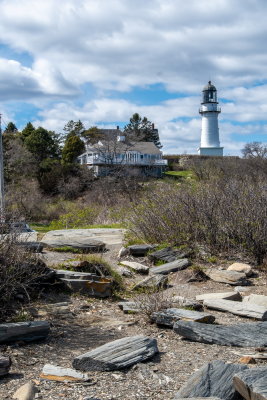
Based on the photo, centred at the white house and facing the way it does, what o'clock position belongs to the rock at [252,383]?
The rock is roughly at 12 o'clock from the white house.

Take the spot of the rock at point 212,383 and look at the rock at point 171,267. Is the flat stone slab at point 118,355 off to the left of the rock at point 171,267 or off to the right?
left

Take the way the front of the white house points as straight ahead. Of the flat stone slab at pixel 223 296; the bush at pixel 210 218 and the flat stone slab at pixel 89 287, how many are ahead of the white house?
3

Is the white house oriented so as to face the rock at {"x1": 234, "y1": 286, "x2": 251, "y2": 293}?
yes

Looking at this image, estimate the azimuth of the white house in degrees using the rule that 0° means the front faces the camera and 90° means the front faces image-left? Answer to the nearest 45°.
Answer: approximately 0°

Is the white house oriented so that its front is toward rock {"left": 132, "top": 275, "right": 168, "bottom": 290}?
yes

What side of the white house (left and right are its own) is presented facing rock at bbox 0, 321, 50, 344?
front

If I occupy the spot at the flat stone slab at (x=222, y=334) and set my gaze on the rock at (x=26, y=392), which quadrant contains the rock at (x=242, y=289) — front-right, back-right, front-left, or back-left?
back-right

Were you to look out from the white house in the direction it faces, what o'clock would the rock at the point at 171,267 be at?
The rock is roughly at 12 o'clock from the white house.

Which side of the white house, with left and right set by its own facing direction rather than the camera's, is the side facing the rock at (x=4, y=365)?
front

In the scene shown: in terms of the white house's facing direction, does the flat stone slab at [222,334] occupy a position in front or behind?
in front

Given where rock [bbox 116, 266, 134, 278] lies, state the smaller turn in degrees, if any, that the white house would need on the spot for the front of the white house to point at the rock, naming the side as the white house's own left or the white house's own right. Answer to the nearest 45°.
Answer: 0° — it already faces it

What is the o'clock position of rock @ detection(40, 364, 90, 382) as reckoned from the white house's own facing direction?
The rock is roughly at 12 o'clock from the white house.

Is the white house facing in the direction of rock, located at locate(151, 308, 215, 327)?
yes
